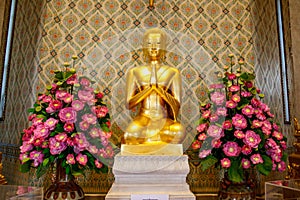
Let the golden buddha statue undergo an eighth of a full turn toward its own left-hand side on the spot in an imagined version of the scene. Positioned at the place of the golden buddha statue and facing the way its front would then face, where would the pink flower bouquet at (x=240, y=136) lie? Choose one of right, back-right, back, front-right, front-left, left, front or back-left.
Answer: front

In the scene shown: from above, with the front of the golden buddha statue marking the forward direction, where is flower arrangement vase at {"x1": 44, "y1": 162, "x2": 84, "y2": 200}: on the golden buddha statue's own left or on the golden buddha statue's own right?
on the golden buddha statue's own right

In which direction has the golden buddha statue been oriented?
toward the camera

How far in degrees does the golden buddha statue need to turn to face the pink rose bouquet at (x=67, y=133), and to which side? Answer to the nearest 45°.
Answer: approximately 45° to its right
